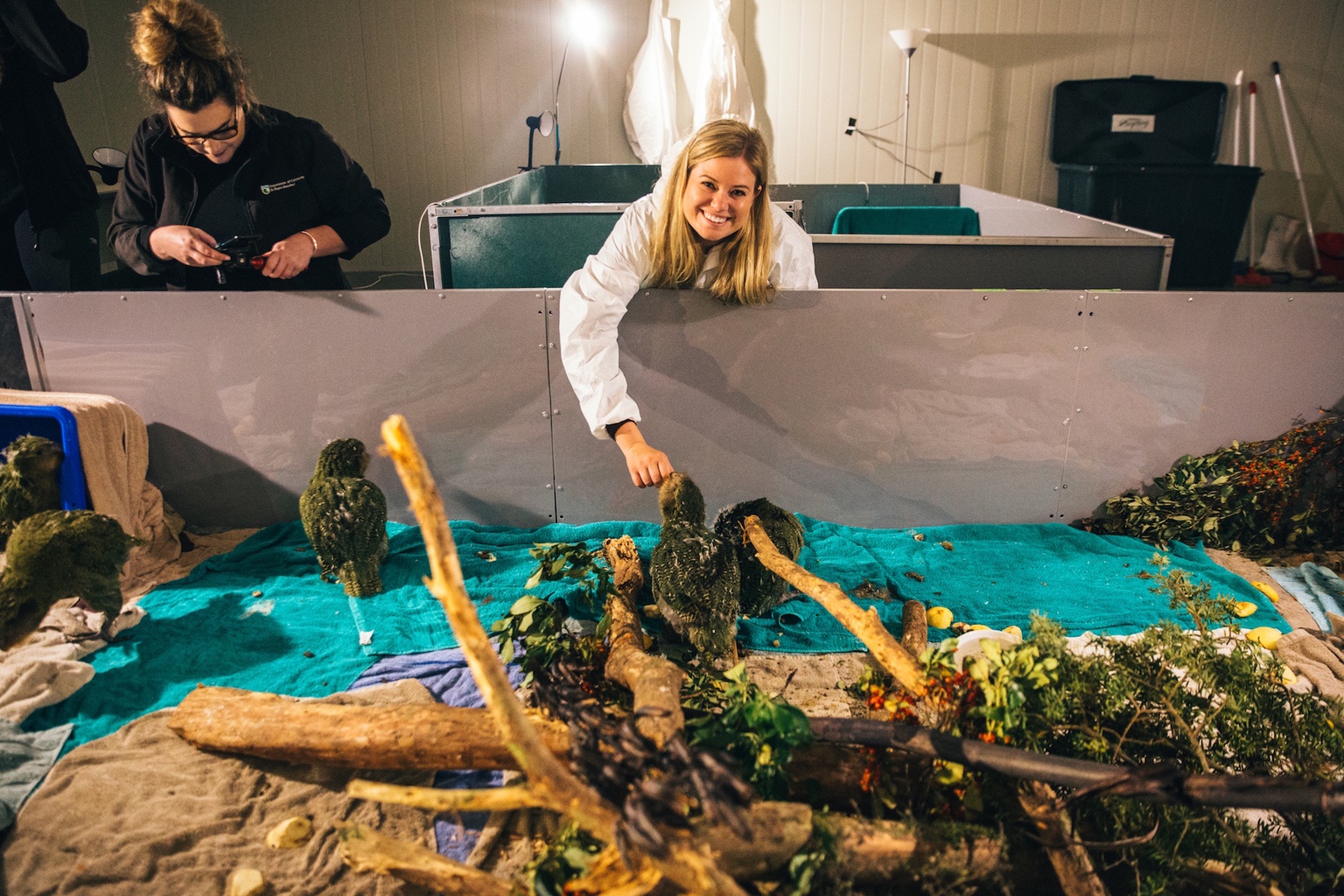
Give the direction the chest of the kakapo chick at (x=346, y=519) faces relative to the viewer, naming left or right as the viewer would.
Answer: facing away from the viewer

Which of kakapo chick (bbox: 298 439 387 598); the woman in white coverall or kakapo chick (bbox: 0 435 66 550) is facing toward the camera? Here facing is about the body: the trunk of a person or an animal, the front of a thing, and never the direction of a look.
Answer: the woman in white coverall

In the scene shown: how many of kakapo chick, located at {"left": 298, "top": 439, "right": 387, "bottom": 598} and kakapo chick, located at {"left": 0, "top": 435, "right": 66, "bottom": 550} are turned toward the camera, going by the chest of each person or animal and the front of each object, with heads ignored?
0

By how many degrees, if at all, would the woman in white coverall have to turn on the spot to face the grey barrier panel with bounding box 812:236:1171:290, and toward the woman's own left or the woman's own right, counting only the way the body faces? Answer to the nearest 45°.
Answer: approximately 135° to the woman's own left

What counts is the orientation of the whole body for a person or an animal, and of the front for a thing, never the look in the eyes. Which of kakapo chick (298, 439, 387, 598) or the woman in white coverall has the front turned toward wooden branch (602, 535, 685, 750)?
the woman in white coverall

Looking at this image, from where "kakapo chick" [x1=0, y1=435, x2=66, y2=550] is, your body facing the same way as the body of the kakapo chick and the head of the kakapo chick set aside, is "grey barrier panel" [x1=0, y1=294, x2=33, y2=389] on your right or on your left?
on your left

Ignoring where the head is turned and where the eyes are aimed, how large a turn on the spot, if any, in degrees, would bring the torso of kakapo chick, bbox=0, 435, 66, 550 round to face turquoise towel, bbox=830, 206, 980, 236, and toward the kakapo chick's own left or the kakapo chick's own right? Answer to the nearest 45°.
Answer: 0° — it already faces it

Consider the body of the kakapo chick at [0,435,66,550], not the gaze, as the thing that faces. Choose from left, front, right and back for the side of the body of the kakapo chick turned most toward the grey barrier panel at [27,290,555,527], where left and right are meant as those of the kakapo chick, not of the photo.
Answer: front

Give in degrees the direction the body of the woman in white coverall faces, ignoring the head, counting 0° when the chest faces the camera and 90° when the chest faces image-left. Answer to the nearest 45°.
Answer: approximately 0°
